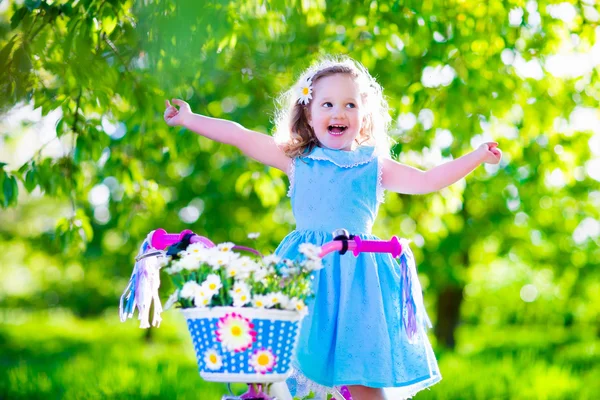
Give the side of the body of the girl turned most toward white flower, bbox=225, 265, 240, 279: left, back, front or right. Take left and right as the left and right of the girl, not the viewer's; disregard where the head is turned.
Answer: front

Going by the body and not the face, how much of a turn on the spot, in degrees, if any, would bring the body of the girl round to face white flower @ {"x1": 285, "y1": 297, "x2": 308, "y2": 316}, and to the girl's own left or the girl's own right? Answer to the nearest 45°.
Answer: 0° — they already face it

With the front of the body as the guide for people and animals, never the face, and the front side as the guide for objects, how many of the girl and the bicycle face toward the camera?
2

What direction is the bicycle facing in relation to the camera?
toward the camera
